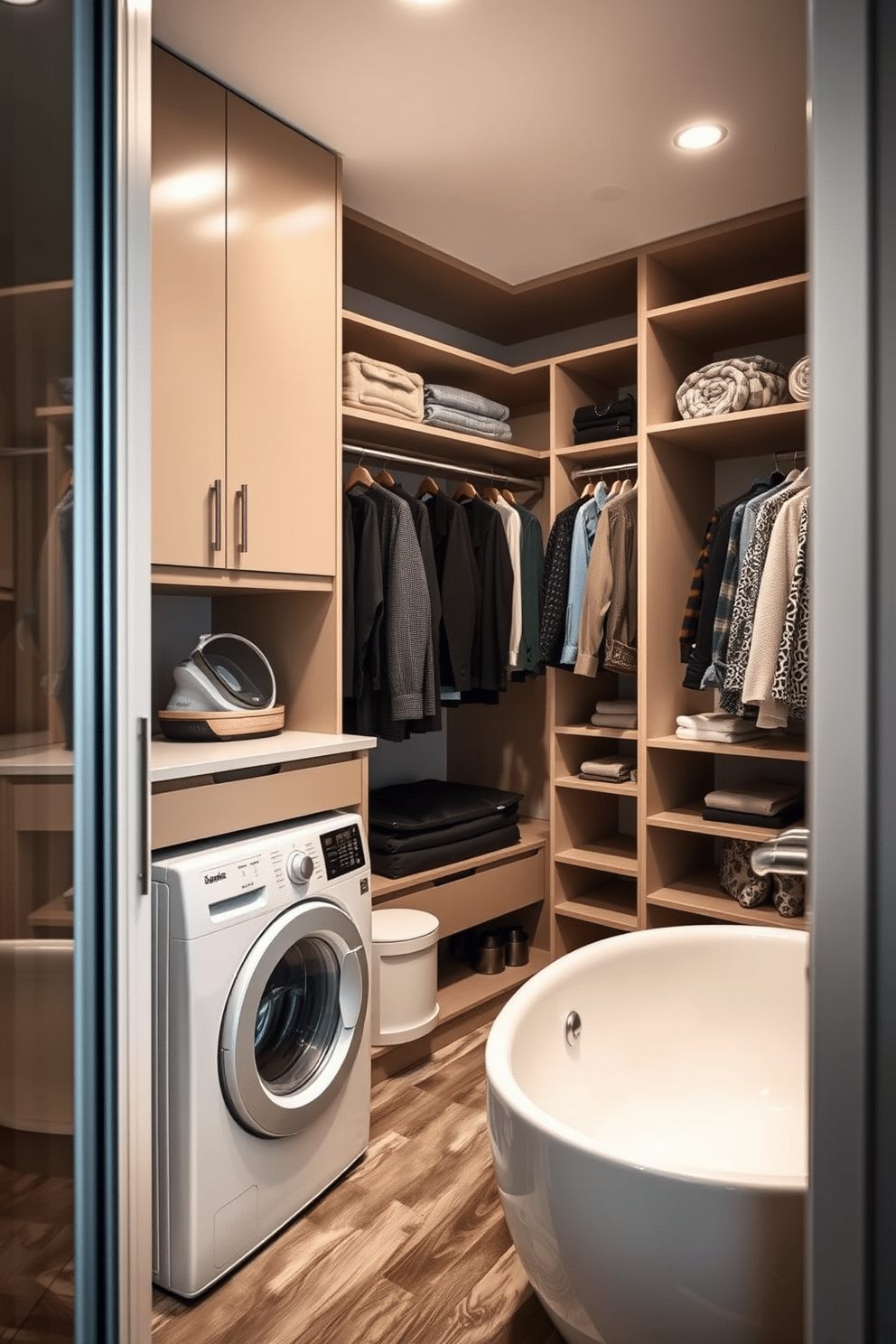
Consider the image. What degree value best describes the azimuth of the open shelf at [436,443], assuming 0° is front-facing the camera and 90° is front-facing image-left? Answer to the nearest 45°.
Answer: approximately 315°

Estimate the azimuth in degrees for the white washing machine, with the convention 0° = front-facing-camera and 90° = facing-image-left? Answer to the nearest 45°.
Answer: approximately 315°

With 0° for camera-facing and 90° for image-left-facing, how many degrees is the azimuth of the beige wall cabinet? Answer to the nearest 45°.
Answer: approximately 315°

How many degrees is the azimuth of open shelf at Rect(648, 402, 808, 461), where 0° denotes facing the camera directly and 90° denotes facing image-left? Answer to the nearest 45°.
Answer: approximately 45°

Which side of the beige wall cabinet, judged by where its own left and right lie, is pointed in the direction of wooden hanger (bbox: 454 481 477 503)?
left
